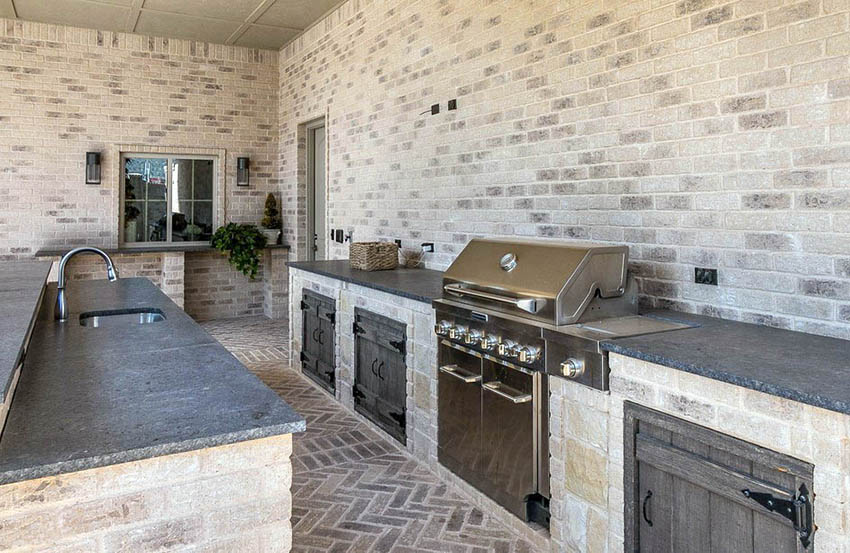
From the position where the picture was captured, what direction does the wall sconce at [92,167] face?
facing the viewer

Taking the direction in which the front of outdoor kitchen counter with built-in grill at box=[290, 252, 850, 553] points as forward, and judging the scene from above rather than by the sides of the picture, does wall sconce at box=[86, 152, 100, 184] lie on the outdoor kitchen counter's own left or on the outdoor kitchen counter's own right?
on the outdoor kitchen counter's own right

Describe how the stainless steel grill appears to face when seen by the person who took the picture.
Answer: facing the viewer and to the left of the viewer

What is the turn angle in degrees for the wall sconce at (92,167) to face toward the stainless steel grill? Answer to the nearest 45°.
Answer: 0° — it already faces it

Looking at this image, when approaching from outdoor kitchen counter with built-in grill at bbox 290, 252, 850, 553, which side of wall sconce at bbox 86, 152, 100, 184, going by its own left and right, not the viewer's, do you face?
front

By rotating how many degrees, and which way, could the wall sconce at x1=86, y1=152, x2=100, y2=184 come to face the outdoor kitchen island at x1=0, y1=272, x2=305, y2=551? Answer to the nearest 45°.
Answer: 0° — it already faces it
